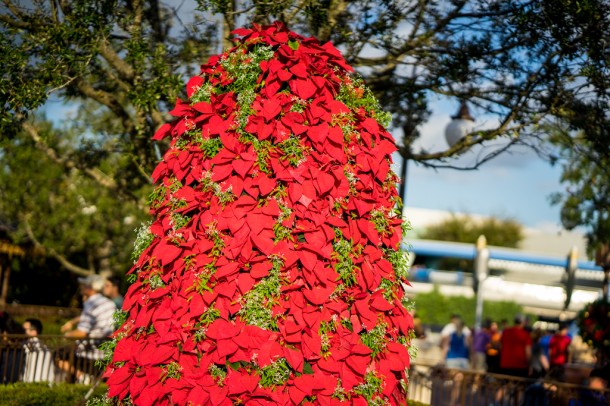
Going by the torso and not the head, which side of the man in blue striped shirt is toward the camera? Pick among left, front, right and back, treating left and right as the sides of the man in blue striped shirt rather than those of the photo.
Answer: left

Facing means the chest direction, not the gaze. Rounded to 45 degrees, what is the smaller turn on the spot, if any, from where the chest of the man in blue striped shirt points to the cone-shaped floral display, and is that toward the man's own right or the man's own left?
approximately 90° to the man's own left

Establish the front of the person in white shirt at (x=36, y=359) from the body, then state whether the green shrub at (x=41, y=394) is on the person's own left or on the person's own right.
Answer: on the person's own left

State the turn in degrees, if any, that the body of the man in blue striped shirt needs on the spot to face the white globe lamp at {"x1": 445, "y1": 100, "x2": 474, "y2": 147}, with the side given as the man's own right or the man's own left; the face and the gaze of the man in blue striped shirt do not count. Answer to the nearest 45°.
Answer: approximately 180°

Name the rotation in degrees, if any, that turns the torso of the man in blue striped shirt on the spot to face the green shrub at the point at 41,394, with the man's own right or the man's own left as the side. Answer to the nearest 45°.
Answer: approximately 90° to the man's own left

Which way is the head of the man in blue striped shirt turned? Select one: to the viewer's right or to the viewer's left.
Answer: to the viewer's left

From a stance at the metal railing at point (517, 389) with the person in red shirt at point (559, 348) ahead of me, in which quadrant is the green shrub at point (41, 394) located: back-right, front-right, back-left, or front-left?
back-left
